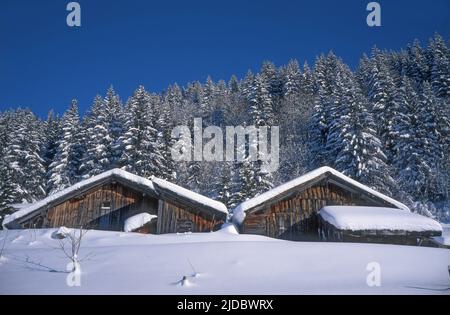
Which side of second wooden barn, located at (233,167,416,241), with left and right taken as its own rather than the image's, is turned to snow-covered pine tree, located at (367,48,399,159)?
back

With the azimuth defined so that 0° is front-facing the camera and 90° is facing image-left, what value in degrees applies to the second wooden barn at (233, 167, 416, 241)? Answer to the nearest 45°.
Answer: approximately 0°

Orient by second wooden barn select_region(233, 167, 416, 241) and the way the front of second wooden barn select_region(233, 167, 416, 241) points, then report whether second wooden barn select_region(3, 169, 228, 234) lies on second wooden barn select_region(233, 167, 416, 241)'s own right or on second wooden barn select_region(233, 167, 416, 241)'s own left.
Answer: on second wooden barn select_region(233, 167, 416, 241)'s own right

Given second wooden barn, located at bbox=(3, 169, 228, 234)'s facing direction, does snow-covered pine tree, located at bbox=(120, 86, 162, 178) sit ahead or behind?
behind

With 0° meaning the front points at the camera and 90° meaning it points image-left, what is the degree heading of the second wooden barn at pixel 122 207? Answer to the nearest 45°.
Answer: approximately 0°

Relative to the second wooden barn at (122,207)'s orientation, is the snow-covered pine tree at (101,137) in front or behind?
behind

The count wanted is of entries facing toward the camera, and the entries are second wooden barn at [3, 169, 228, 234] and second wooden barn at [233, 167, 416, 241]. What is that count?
2

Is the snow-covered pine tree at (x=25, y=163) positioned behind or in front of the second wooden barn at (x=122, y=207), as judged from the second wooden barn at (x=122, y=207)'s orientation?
behind
